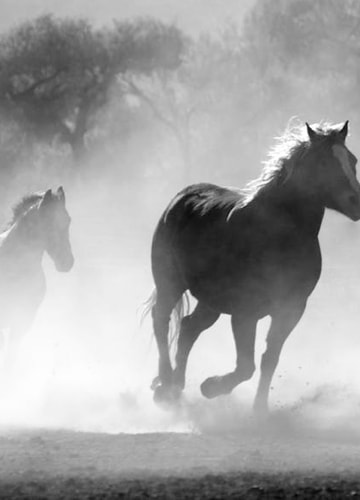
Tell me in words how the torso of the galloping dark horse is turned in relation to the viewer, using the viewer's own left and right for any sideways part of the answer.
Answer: facing the viewer and to the right of the viewer

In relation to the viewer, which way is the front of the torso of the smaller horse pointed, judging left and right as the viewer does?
facing to the right of the viewer
